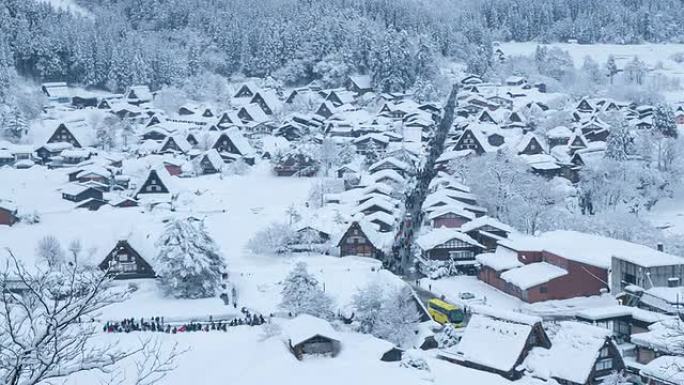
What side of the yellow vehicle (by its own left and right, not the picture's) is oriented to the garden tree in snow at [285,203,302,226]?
back

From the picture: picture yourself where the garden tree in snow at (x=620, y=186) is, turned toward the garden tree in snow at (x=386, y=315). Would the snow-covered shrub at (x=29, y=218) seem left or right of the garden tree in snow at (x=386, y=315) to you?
right

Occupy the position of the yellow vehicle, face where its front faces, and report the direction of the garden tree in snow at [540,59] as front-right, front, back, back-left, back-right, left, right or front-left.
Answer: back-left

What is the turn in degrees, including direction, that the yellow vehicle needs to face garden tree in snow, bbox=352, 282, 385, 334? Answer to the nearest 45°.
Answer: approximately 90° to its right

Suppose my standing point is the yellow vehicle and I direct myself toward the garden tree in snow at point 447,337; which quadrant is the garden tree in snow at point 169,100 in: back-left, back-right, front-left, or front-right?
back-right

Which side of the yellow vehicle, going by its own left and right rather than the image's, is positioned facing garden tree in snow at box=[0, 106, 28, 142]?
back

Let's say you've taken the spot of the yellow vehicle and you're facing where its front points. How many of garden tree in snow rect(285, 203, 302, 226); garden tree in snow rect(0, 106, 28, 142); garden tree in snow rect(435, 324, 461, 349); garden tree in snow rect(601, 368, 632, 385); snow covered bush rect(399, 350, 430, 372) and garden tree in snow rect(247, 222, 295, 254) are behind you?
3

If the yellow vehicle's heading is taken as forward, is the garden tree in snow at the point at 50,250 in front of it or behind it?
behind

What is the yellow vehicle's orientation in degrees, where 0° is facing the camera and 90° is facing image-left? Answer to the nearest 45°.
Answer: approximately 315°

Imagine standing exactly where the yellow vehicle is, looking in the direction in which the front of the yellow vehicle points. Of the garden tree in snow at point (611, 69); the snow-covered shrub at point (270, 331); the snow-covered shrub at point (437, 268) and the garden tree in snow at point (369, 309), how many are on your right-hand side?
2

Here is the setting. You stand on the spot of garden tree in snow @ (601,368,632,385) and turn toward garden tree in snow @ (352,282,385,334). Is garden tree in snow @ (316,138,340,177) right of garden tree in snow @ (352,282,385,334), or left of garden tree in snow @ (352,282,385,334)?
right

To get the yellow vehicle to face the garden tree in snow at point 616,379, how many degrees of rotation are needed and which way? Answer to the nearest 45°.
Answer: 0° — it already faces it

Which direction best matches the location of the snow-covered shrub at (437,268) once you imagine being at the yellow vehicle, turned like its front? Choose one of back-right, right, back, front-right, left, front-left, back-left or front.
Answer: back-left

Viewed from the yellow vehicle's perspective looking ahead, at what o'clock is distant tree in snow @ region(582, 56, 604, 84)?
The distant tree in snow is roughly at 8 o'clock from the yellow vehicle.
